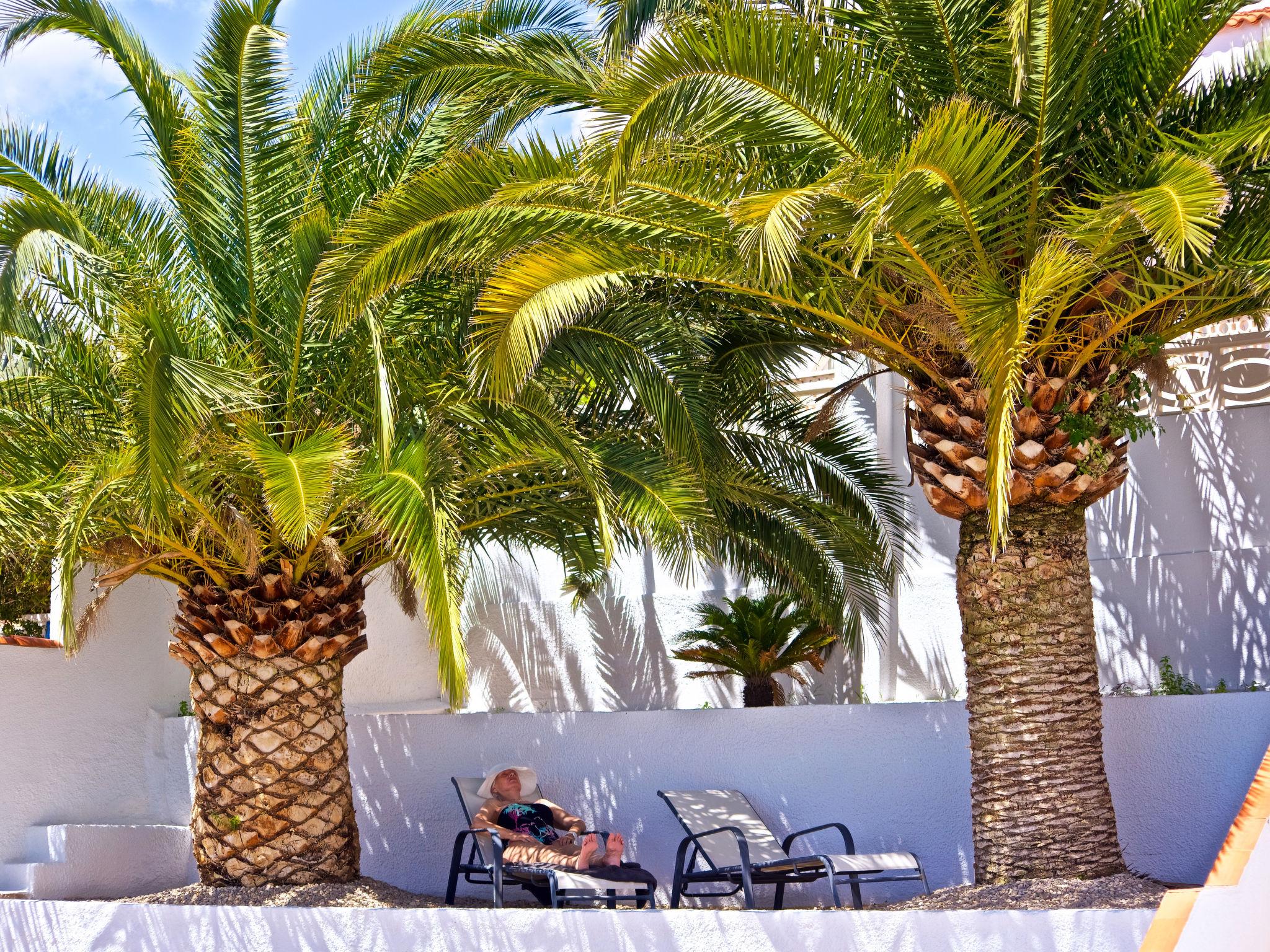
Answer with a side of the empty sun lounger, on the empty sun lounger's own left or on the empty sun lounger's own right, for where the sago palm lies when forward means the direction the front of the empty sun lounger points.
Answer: on the empty sun lounger's own left

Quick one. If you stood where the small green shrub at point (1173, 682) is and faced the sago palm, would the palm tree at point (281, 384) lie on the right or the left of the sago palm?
left

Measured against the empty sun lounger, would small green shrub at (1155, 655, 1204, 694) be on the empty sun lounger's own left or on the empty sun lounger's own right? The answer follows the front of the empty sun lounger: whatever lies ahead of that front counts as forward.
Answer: on the empty sun lounger's own left

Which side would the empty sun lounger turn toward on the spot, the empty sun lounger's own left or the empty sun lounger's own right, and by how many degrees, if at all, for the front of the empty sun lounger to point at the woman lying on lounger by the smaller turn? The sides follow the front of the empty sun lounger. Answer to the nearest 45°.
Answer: approximately 135° to the empty sun lounger's own right

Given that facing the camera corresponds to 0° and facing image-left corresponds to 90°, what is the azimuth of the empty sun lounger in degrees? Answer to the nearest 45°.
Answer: approximately 315°

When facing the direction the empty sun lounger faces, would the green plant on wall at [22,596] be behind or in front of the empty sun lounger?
behind

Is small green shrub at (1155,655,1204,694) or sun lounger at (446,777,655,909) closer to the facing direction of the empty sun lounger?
the small green shrub
